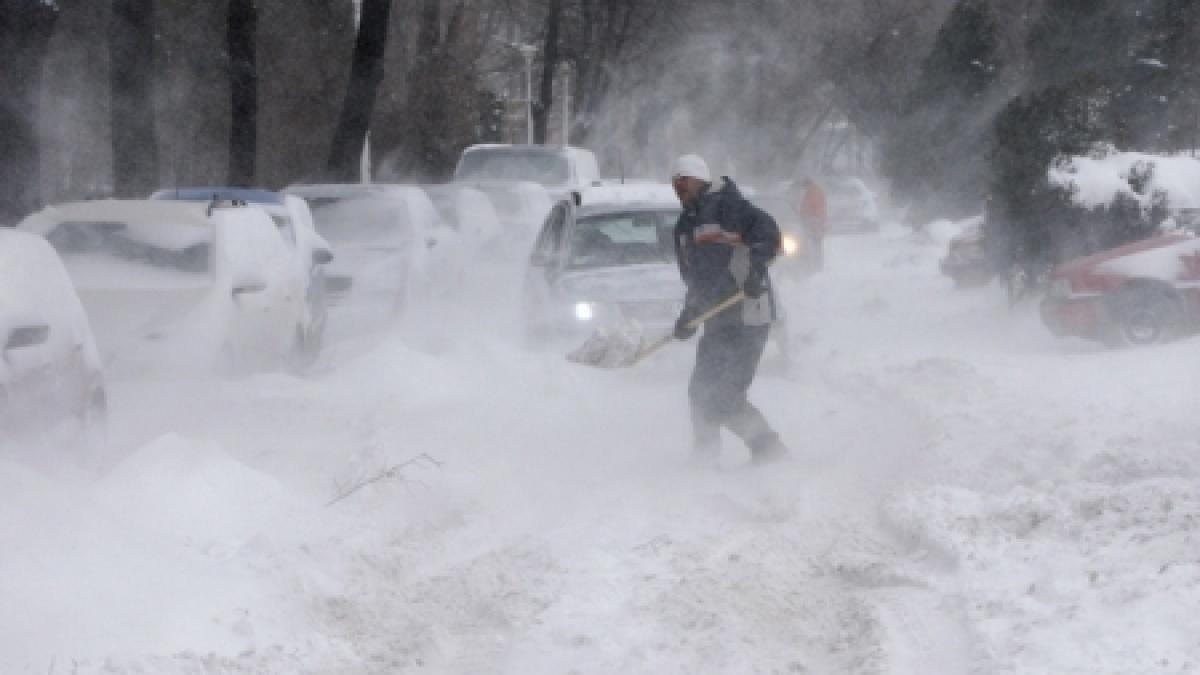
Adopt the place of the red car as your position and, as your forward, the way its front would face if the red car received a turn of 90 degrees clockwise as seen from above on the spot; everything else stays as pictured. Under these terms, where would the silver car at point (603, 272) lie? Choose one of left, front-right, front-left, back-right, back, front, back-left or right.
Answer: left

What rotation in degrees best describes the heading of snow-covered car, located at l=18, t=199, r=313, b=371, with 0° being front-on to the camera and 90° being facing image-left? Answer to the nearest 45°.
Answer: approximately 225°

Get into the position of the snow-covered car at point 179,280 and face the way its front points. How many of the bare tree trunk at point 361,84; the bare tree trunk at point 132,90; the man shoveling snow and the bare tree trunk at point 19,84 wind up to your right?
1

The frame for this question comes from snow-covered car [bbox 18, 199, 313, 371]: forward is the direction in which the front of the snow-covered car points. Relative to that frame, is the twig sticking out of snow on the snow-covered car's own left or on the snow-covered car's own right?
on the snow-covered car's own right

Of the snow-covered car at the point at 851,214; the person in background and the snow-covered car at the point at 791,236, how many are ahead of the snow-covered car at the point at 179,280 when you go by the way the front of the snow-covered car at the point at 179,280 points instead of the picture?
3

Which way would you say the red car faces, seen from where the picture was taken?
facing the viewer and to the left of the viewer

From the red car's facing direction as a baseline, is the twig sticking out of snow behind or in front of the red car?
in front

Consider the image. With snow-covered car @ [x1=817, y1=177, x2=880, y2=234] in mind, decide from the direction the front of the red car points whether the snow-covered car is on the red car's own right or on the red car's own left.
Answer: on the red car's own right

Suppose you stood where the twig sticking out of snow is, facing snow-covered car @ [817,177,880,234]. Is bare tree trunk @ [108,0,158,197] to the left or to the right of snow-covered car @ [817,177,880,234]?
left

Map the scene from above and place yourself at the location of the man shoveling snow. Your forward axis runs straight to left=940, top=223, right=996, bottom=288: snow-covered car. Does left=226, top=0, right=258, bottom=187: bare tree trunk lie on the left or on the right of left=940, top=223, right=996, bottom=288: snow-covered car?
left

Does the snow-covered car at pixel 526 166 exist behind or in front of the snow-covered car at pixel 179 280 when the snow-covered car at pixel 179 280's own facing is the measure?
in front

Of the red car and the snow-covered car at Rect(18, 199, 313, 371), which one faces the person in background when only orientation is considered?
the snow-covered car

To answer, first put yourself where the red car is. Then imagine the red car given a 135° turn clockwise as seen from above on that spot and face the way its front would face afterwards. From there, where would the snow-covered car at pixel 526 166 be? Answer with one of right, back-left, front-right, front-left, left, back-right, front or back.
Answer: front-left

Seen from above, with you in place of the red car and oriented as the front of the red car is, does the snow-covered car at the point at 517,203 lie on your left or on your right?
on your right
